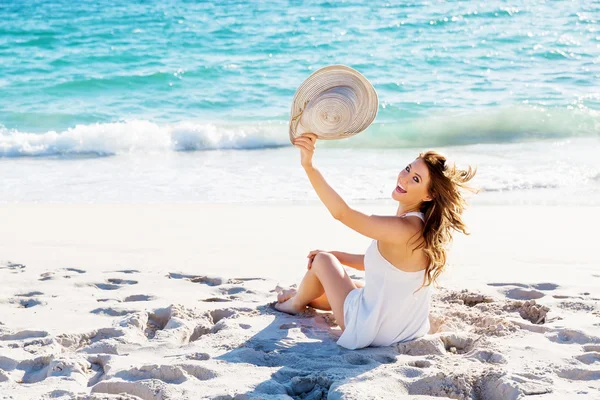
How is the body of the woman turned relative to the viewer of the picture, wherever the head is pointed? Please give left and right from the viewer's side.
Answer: facing away from the viewer and to the left of the viewer

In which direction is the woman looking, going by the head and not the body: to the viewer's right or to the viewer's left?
to the viewer's left
